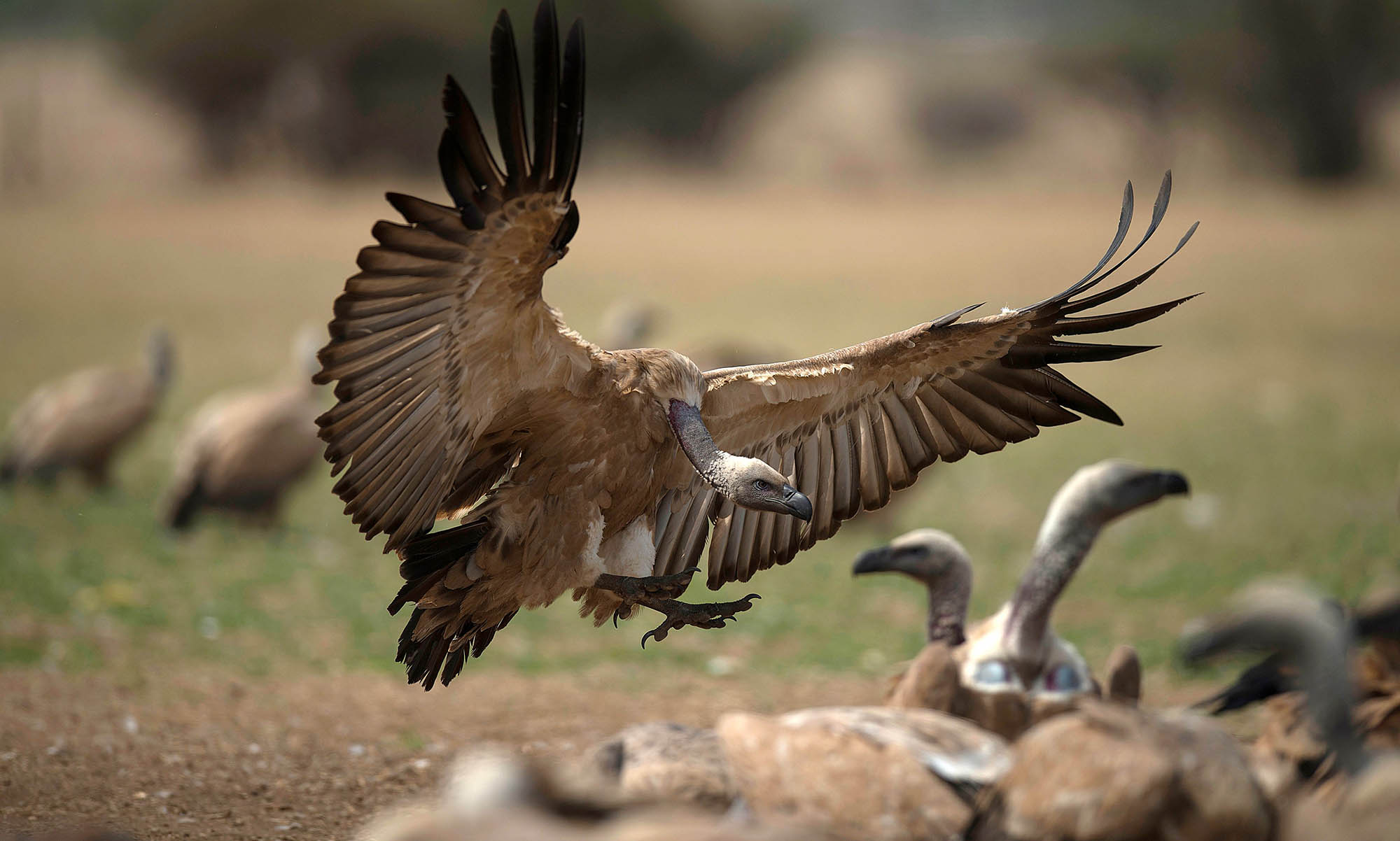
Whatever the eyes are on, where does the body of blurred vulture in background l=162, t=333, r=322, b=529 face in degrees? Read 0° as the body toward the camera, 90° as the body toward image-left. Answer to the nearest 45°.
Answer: approximately 270°

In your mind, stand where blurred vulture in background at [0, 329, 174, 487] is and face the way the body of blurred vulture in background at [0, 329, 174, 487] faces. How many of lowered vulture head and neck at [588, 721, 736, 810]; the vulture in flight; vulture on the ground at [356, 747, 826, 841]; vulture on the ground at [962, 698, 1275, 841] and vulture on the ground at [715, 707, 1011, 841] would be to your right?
5

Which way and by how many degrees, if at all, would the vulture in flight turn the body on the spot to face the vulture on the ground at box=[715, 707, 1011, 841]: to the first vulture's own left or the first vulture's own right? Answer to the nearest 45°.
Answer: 0° — it already faces it

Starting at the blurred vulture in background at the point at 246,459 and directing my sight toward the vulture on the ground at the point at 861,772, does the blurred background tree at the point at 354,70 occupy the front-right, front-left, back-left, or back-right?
back-left

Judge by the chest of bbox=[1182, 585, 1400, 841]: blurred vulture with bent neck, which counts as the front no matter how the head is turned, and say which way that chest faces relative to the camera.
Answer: to the viewer's left

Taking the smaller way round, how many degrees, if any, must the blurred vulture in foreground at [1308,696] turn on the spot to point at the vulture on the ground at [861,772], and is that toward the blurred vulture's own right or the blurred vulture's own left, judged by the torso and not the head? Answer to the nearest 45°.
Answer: approximately 45° to the blurred vulture's own left

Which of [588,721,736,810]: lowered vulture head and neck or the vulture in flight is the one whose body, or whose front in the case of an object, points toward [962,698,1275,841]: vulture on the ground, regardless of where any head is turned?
the vulture in flight

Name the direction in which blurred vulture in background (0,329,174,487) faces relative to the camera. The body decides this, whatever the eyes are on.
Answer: to the viewer's right

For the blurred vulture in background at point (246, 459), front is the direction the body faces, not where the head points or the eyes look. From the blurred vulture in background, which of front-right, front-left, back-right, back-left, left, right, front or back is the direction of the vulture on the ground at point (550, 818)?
right
